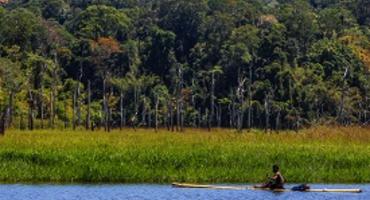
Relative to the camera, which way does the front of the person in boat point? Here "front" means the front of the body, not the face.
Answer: to the viewer's left
